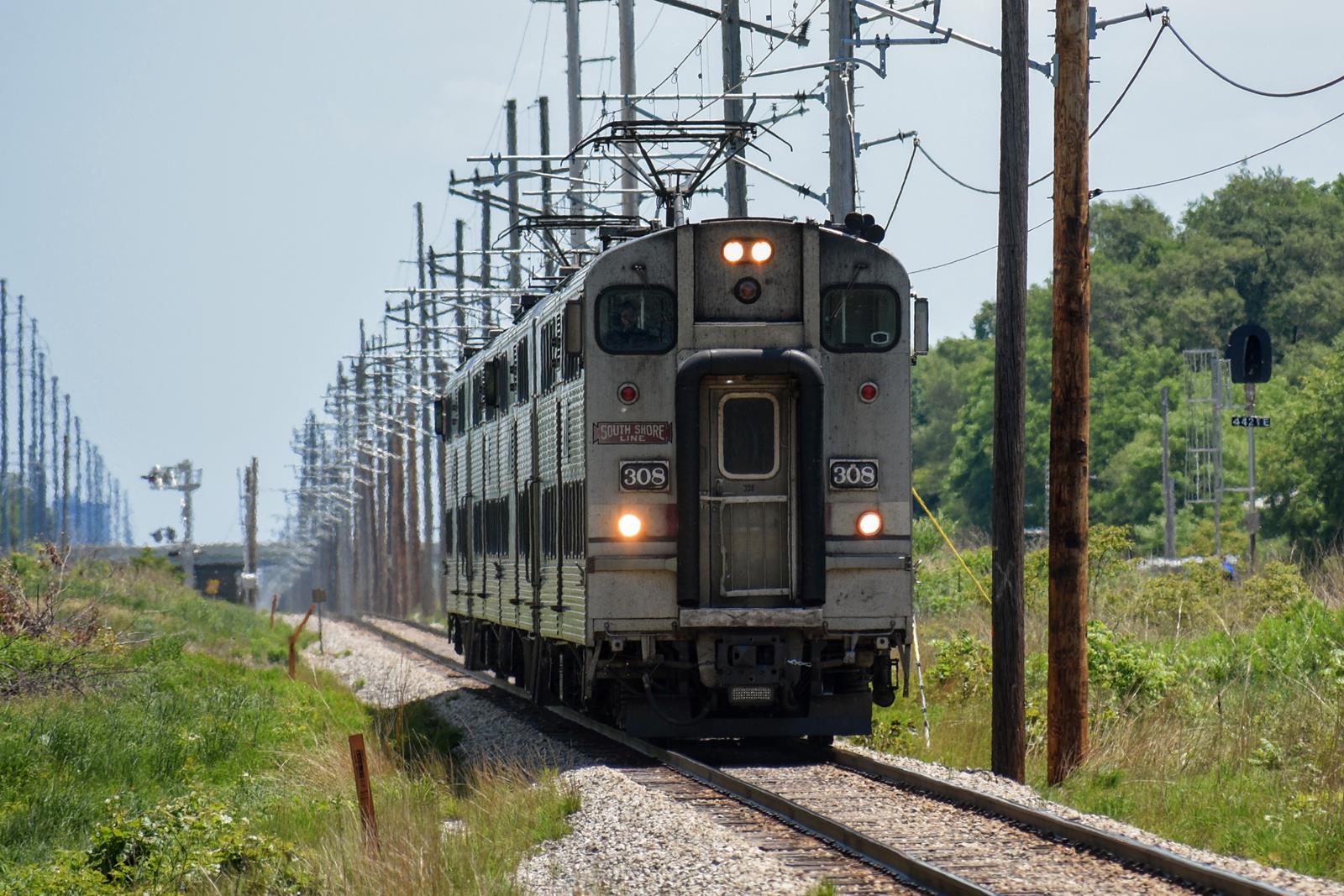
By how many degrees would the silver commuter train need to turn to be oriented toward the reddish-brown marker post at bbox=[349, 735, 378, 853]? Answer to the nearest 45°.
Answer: approximately 45° to its right

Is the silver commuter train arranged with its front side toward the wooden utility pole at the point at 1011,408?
no

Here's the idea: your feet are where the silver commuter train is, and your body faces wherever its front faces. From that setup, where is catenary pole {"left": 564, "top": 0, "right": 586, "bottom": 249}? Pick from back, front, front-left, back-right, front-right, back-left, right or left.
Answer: back

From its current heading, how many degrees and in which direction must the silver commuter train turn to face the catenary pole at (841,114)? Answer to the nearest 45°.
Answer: approximately 180°

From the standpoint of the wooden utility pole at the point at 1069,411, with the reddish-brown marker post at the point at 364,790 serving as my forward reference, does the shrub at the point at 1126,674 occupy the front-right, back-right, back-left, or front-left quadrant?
back-right

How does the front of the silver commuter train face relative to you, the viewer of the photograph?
facing the viewer

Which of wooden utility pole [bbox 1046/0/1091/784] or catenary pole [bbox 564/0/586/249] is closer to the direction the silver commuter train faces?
the wooden utility pole

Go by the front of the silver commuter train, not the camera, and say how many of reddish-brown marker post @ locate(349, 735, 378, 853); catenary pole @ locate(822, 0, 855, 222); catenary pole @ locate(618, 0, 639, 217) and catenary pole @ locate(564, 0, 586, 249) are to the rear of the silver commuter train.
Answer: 3

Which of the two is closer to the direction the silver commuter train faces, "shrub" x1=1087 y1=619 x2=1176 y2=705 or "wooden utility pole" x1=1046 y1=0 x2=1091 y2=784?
the wooden utility pole

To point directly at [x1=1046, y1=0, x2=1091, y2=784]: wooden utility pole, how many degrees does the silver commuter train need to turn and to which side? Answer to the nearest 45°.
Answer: approximately 45° to its left
